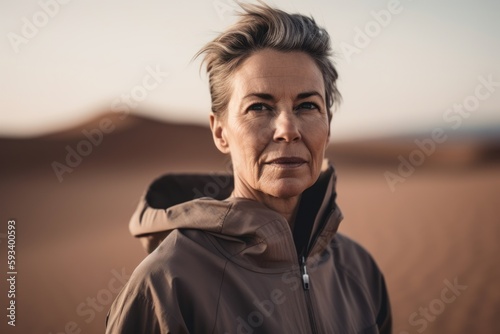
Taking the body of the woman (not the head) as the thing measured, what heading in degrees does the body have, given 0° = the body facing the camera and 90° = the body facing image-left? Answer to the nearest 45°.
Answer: approximately 315°
